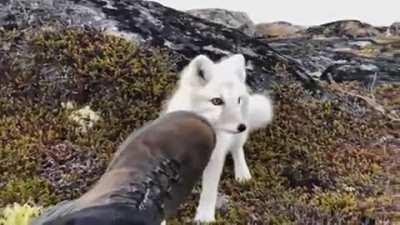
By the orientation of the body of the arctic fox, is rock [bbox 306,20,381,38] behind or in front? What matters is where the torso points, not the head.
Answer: behind

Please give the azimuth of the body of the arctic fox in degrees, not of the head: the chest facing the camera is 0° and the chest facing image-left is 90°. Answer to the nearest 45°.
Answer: approximately 45°

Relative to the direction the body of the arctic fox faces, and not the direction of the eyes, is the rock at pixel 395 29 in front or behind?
behind

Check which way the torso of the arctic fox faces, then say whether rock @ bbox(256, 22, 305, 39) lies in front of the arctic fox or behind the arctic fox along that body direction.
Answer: behind

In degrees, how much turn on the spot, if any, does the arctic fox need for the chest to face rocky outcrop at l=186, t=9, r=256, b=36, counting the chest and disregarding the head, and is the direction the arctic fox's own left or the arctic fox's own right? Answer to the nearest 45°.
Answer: approximately 135° to the arctic fox's own right
